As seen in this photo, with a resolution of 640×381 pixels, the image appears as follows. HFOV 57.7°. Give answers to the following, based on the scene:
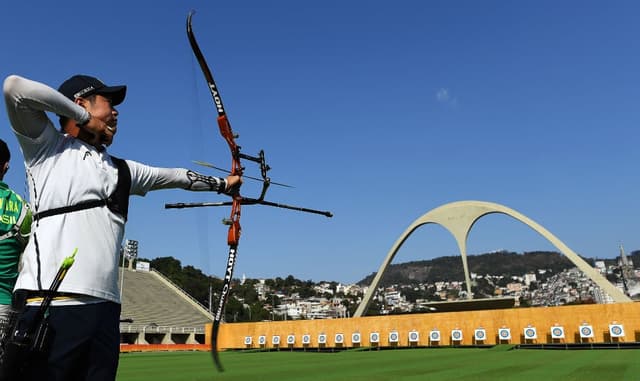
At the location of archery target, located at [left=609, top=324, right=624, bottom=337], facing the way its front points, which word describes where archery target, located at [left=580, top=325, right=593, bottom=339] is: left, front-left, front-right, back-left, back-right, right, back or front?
right

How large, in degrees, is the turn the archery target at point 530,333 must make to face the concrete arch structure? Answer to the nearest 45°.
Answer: approximately 180°

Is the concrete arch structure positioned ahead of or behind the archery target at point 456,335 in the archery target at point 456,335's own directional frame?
behind

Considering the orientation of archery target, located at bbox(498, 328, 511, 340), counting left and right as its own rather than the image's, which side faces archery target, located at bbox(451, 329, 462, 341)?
right

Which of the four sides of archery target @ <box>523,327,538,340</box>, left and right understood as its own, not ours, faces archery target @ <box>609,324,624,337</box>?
left

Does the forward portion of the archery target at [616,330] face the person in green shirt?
yes

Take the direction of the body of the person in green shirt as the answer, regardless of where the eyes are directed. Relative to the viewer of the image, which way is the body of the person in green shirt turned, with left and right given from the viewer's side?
facing away from the viewer

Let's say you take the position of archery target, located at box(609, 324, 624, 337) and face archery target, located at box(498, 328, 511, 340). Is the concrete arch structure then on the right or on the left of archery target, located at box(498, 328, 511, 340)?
right

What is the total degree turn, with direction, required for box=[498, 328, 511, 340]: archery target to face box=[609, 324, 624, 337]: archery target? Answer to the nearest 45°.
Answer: approximately 90° to its left

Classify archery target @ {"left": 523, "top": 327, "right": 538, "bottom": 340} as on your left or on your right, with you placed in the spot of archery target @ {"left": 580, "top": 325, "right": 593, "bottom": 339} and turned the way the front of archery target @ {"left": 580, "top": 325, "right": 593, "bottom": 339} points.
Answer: on your right
